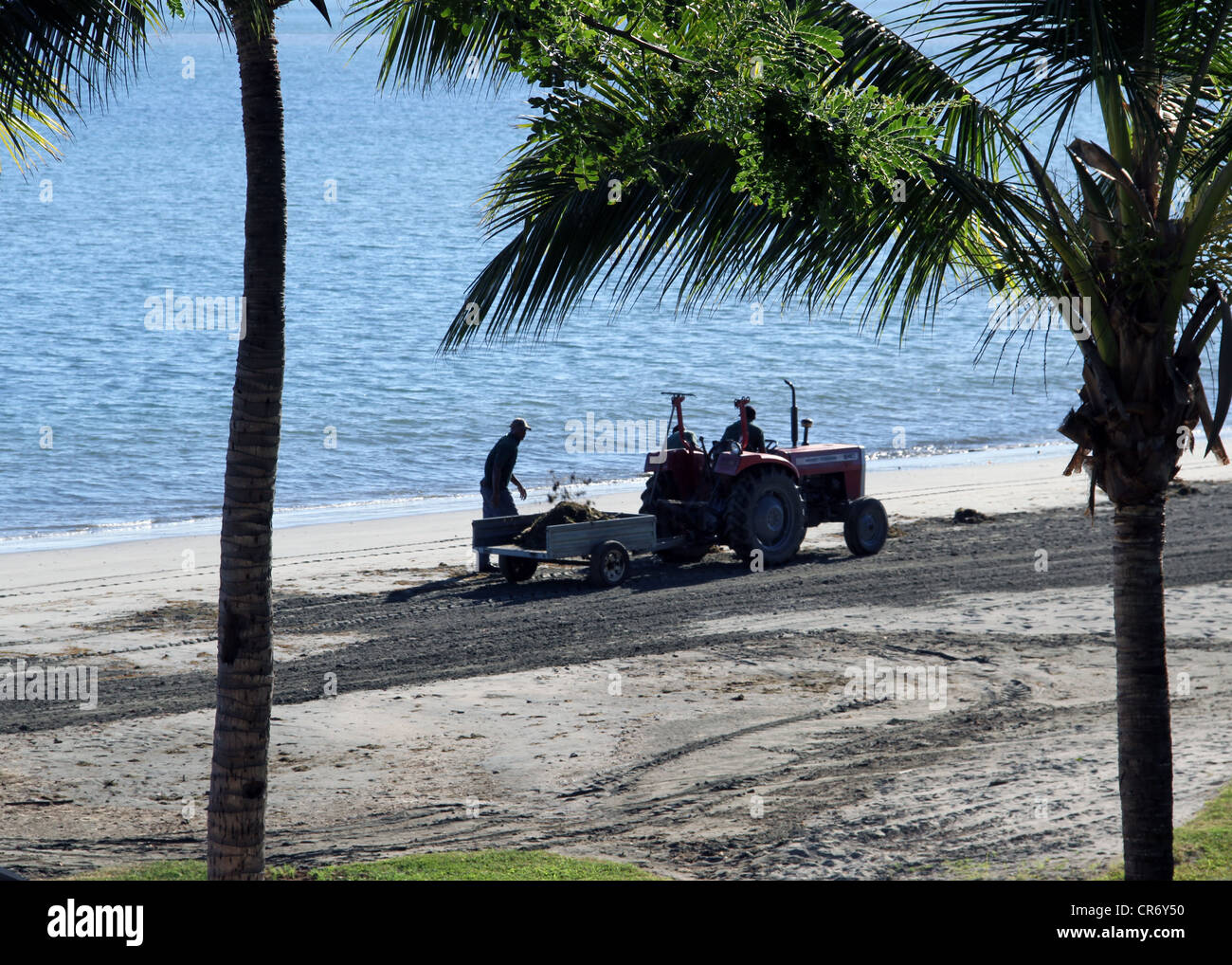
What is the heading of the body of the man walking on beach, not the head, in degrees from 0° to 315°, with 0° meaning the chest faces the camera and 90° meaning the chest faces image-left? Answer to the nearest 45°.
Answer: approximately 270°

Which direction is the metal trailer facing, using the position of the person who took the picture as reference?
facing away from the viewer and to the right of the viewer

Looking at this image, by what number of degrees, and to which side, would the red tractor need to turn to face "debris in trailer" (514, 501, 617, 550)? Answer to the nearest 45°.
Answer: approximately 180°

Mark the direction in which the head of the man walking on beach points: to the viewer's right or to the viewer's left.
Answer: to the viewer's right

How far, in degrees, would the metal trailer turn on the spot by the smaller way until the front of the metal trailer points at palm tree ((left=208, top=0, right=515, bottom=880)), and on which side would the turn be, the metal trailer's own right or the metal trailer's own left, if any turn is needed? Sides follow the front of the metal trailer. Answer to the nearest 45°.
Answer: approximately 135° to the metal trailer's own right

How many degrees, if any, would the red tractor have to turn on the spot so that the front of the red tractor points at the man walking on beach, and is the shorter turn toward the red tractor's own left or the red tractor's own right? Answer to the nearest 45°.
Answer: approximately 135° to the red tractor's own left

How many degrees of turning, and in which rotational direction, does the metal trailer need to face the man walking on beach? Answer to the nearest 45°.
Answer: approximately 90° to its left

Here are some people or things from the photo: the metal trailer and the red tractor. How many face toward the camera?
0

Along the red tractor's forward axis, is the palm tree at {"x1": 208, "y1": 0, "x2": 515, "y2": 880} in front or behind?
behind

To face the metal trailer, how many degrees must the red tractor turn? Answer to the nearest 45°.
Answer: approximately 180°

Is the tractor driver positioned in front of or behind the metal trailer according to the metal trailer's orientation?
in front

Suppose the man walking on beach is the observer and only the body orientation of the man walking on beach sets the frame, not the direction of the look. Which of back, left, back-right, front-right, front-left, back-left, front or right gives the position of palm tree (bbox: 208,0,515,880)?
right

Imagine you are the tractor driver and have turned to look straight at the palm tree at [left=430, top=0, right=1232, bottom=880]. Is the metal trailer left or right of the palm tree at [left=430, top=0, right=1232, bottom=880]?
right

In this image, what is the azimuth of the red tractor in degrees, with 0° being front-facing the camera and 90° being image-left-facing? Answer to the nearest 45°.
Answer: approximately 225°
